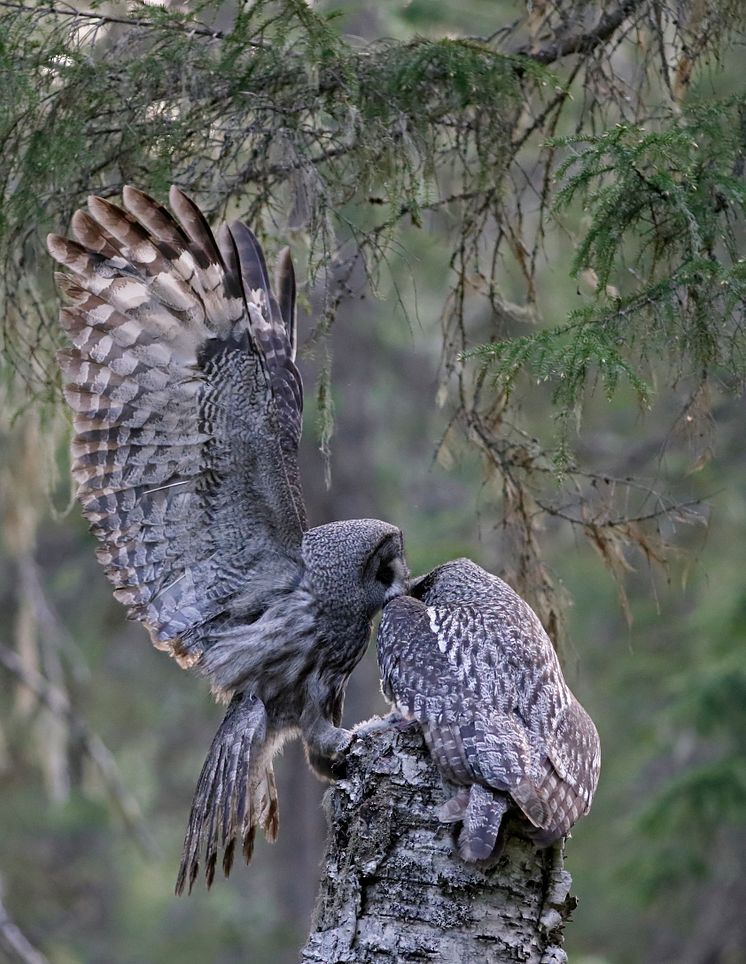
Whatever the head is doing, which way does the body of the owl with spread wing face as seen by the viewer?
to the viewer's right

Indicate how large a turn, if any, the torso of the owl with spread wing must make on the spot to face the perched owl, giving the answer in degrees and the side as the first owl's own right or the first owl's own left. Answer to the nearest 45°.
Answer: approximately 45° to the first owl's own right

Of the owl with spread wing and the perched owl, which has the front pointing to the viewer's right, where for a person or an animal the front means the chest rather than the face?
the owl with spread wing

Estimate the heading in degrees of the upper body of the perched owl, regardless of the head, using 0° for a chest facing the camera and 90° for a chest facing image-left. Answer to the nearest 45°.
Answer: approximately 135°

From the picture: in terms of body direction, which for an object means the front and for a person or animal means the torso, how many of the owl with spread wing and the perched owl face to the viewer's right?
1
